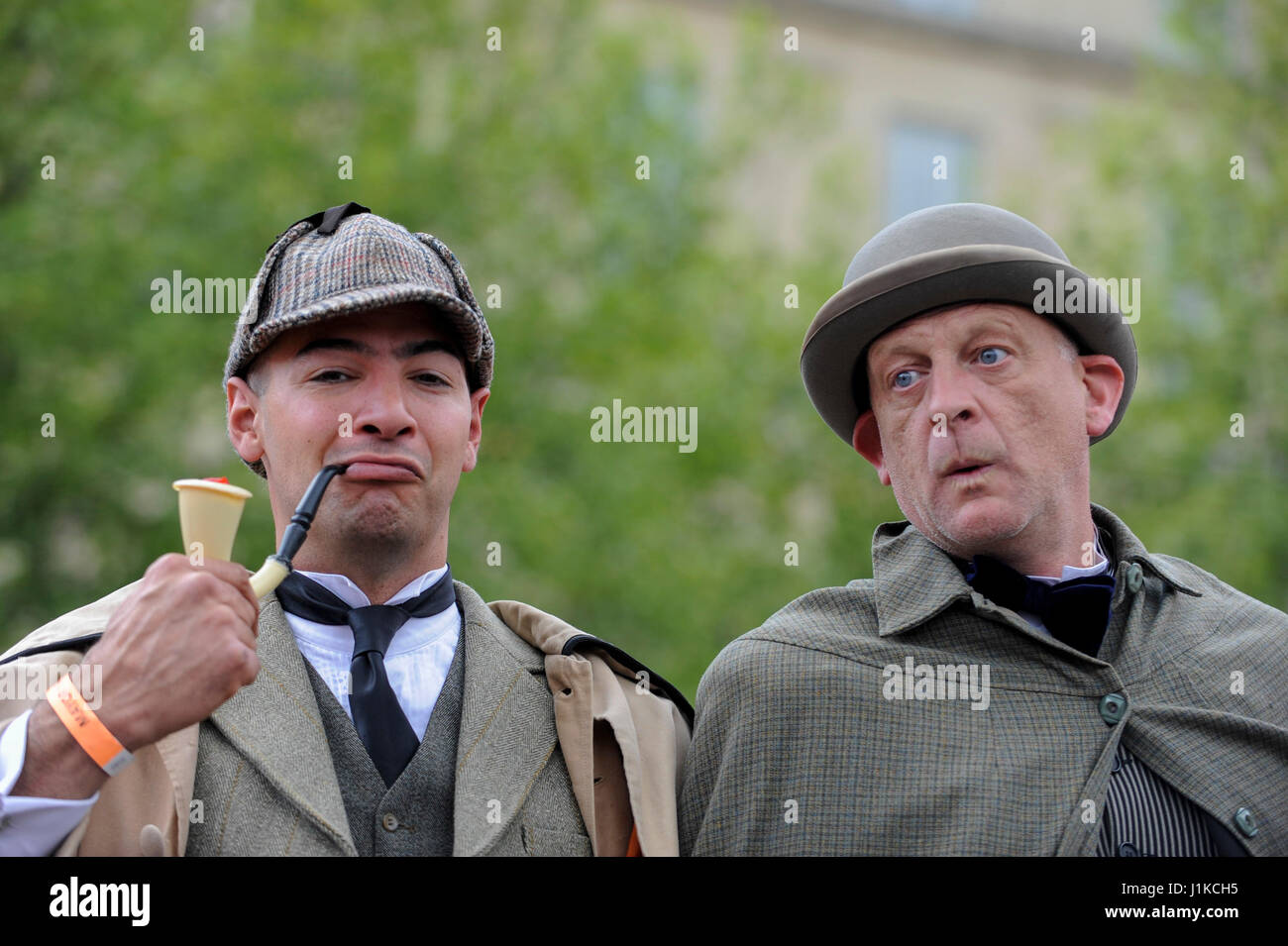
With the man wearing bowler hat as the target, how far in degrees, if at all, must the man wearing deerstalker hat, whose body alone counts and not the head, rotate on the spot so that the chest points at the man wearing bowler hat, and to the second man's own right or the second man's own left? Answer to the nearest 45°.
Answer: approximately 90° to the second man's own left

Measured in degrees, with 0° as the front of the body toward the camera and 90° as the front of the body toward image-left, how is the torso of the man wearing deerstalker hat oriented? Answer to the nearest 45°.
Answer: approximately 0°
